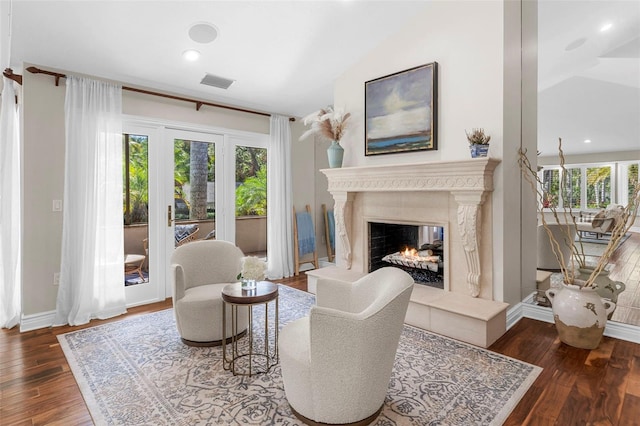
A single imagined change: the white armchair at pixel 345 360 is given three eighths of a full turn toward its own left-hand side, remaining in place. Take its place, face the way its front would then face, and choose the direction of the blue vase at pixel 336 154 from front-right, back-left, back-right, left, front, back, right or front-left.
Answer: back-left

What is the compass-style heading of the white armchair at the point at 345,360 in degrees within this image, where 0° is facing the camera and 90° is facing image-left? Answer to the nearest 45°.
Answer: approximately 90°

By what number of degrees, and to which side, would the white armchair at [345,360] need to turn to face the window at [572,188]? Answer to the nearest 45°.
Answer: approximately 135° to its right

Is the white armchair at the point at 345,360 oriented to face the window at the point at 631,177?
no

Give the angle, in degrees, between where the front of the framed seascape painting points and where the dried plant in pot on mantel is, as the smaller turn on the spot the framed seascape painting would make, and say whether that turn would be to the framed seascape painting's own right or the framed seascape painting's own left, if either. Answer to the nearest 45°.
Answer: approximately 90° to the framed seascape painting's own left

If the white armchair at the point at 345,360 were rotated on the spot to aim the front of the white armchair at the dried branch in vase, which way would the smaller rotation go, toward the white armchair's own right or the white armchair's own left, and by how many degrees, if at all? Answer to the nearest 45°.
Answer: approximately 135° to the white armchair's own right

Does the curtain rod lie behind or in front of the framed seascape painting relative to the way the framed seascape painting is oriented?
in front

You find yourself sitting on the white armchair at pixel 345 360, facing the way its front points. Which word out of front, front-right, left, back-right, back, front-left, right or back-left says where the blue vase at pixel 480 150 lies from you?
back-right

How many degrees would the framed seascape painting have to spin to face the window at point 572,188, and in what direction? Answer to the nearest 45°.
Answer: approximately 135° to its left

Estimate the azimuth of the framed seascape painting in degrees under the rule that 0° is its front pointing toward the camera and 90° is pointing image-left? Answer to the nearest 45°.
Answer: approximately 45°

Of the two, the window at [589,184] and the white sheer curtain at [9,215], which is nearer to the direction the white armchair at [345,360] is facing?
the white sheer curtain

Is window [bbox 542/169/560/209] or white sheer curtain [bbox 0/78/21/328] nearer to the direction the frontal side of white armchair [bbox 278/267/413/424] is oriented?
the white sheer curtain

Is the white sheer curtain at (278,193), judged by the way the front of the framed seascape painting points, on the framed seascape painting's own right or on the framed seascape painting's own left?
on the framed seascape painting's own right

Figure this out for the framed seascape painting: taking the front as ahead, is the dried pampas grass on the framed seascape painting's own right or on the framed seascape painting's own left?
on the framed seascape painting's own right

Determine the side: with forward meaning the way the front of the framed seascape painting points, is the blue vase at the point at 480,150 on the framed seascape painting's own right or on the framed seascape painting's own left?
on the framed seascape painting's own left

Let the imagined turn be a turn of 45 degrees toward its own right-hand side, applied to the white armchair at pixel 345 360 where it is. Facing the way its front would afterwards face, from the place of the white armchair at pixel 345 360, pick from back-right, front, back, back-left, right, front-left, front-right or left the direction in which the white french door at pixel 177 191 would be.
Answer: front
